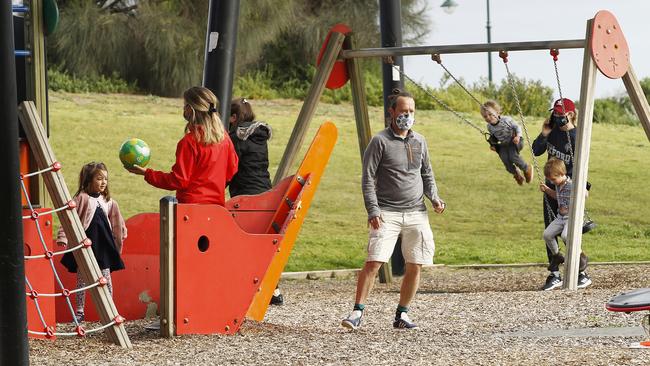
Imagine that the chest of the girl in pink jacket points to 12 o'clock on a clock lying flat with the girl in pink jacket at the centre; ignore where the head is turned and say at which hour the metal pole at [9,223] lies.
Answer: The metal pole is roughly at 2 o'clock from the girl in pink jacket.

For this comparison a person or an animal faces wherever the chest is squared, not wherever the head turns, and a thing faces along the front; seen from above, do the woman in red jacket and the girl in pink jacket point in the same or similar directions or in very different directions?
very different directions

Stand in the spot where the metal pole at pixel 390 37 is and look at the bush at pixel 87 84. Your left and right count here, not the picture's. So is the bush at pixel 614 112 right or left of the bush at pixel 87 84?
right

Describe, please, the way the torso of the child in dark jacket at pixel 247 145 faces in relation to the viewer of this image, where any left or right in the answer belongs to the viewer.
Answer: facing away from the viewer and to the left of the viewer

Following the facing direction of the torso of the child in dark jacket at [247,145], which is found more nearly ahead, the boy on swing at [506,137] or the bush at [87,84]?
the bush

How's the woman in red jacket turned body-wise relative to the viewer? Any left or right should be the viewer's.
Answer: facing away from the viewer and to the left of the viewer

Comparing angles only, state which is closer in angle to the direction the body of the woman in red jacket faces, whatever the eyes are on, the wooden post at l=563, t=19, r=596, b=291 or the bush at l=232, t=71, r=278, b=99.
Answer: the bush

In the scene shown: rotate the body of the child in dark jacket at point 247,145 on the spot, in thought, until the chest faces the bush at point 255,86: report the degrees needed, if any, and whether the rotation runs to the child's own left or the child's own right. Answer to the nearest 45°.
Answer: approximately 45° to the child's own right

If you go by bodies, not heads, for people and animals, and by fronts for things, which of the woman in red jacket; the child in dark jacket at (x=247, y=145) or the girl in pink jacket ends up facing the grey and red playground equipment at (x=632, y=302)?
the girl in pink jacket

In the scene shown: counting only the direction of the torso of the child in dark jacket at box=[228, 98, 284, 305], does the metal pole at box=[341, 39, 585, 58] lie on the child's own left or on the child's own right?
on the child's own right

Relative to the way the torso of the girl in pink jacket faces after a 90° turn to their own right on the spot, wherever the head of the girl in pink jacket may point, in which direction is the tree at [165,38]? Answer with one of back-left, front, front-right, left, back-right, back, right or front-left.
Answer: back-right
